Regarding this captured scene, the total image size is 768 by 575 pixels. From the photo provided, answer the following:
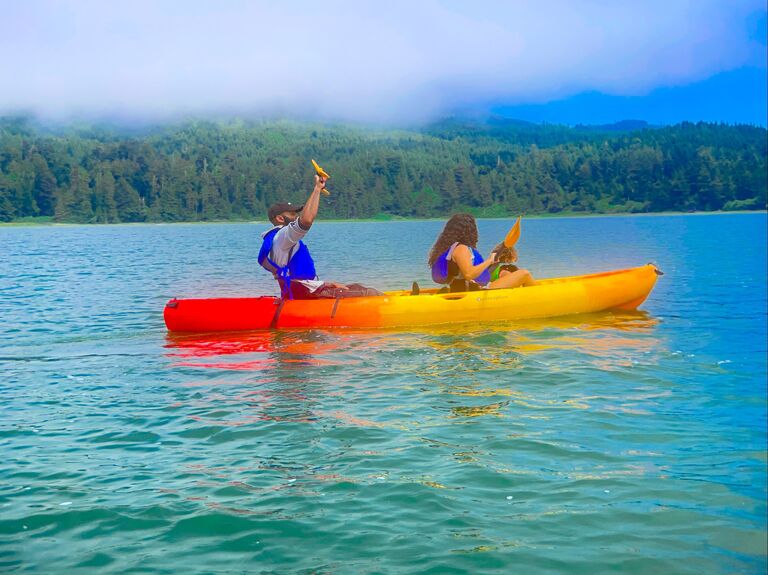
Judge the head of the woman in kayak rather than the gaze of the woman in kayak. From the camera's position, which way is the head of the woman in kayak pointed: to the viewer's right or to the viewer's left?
to the viewer's right

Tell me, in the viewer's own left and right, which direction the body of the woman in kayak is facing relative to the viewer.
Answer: facing to the right of the viewer

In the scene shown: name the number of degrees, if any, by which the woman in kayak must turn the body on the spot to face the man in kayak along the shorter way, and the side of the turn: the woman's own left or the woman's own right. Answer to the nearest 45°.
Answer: approximately 180°

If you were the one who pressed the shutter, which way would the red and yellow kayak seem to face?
facing to the right of the viewer

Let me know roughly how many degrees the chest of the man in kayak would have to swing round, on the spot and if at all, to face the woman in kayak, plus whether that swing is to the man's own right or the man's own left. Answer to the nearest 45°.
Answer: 0° — they already face them

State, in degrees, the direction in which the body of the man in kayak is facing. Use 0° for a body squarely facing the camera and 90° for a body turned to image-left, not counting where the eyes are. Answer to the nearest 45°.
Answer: approximately 270°

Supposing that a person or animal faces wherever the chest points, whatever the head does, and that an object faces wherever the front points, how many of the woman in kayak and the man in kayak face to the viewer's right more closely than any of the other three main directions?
2
